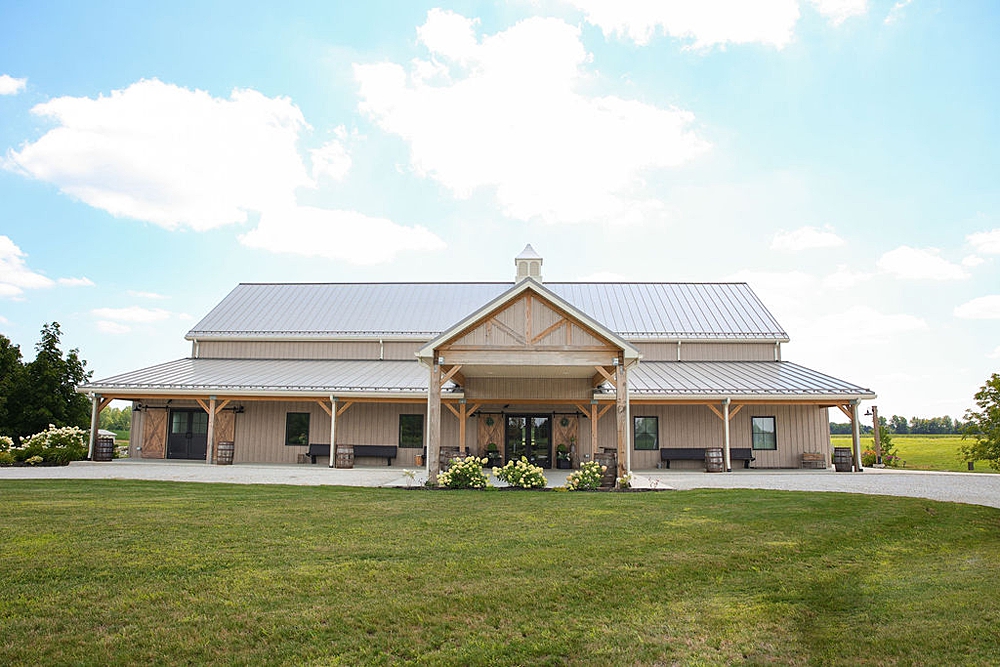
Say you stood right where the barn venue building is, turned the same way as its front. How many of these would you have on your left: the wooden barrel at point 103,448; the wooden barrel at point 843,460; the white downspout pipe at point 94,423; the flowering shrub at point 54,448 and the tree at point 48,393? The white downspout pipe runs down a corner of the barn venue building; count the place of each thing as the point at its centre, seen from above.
1

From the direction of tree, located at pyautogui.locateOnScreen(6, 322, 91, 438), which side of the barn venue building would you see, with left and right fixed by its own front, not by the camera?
right

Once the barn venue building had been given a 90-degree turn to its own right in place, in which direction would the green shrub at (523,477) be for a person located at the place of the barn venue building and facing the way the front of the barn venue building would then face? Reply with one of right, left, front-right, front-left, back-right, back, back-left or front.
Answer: left

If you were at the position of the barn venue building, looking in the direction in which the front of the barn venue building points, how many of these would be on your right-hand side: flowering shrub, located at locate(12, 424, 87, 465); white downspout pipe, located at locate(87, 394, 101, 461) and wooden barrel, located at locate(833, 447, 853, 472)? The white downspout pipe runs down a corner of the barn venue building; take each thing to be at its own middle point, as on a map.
2

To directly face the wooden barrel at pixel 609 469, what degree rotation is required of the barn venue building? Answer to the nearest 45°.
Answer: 0° — it already faces it

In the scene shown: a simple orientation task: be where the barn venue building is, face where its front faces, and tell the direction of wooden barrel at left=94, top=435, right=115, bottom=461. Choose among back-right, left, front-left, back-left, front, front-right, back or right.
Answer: right

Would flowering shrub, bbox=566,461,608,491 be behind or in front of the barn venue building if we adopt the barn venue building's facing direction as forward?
in front

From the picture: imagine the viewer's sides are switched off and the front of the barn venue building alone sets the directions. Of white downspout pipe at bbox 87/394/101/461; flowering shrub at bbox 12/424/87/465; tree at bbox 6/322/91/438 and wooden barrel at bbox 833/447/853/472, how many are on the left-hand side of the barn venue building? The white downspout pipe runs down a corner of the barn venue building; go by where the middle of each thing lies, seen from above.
1

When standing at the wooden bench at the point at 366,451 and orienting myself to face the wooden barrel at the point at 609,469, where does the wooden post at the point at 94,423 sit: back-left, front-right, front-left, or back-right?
back-right

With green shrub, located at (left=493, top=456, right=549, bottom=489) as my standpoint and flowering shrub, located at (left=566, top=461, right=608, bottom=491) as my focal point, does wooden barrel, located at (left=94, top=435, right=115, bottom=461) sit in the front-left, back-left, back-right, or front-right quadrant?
back-left

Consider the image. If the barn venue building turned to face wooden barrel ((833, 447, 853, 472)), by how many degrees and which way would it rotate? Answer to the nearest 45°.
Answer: approximately 90° to its left

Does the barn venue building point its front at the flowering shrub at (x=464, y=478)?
yes

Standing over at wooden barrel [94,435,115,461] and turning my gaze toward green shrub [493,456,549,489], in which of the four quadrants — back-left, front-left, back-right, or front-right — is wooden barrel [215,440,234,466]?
front-left

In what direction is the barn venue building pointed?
toward the camera

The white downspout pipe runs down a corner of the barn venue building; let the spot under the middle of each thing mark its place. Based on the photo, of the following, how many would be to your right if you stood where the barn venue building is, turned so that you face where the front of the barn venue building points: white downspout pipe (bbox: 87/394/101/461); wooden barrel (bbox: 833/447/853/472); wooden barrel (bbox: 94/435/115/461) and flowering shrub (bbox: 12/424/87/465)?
3
